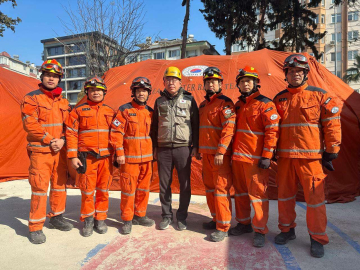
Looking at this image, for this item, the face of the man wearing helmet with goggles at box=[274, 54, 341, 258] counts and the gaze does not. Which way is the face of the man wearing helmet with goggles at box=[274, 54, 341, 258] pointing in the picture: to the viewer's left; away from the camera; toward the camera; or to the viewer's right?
toward the camera

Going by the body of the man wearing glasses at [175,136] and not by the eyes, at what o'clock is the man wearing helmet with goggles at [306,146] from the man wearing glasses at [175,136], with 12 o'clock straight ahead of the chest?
the man wearing helmet with goggles at [306,146] is roughly at 10 o'clock from the man wearing glasses at [175,136].

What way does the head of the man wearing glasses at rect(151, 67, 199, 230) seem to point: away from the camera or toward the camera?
toward the camera

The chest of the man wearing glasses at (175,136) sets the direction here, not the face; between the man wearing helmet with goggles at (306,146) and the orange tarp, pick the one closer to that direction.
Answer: the man wearing helmet with goggles

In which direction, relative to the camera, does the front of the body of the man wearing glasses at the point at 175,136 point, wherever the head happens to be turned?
toward the camera
